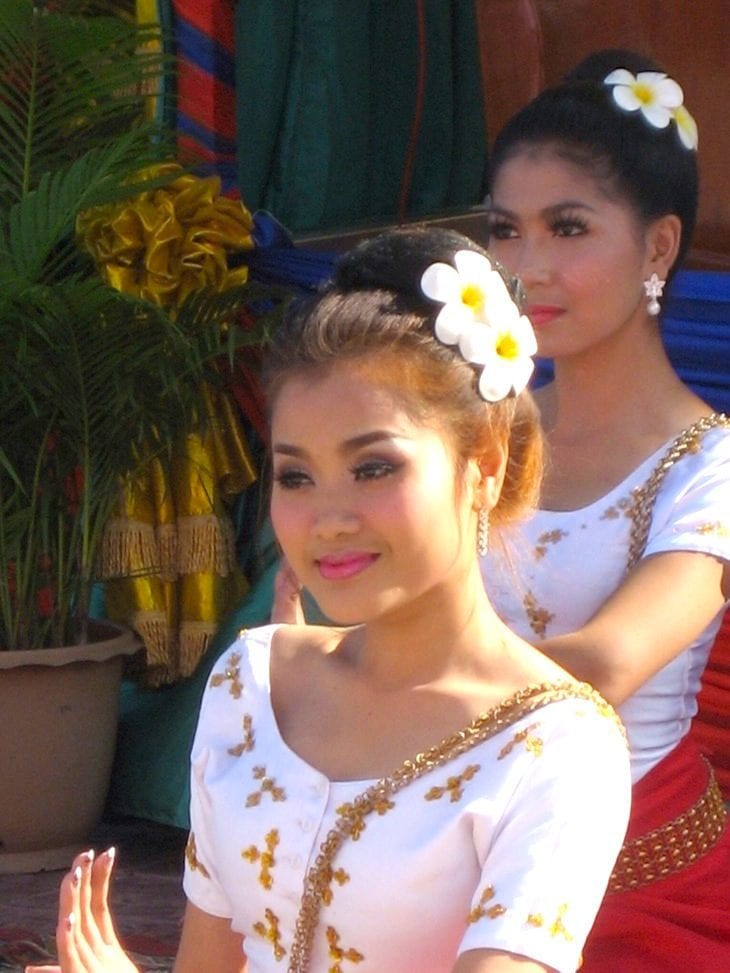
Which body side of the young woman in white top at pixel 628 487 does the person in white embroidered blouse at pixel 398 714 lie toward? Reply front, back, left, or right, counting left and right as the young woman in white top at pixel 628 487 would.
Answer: front

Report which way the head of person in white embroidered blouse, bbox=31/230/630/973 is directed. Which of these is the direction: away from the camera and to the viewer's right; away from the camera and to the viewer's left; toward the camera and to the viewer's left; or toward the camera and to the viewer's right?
toward the camera and to the viewer's left

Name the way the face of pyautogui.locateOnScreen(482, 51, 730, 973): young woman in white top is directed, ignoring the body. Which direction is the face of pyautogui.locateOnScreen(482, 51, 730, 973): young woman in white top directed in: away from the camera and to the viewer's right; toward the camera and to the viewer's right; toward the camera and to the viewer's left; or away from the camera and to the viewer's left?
toward the camera and to the viewer's left

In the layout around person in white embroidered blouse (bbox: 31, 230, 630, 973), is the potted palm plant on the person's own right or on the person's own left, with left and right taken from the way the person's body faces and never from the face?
on the person's own right

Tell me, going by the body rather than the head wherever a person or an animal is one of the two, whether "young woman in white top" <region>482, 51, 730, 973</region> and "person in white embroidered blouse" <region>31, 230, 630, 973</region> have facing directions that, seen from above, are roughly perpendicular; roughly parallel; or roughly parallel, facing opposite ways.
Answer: roughly parallel

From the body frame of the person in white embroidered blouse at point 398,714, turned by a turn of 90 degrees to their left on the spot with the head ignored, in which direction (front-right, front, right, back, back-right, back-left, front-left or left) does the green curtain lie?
back-left

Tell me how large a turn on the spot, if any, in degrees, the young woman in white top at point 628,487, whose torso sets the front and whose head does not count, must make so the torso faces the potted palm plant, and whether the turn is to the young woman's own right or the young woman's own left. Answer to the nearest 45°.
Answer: approximately 90° to the young woman's own right

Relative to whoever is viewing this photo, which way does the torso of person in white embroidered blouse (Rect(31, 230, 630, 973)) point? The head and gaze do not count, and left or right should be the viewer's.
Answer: facing the viewer and to the left of the viewer

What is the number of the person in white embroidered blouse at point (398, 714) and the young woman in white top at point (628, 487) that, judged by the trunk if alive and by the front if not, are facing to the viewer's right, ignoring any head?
0

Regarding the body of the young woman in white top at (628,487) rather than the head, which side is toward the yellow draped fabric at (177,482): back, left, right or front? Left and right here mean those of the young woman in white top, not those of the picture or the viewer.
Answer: right

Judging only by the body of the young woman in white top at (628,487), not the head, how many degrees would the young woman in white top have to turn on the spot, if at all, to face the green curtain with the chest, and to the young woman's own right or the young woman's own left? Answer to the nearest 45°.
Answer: approximately 135° to the young woman's own right

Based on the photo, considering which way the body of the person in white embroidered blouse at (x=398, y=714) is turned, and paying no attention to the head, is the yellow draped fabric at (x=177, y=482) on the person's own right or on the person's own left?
on the person's own right
